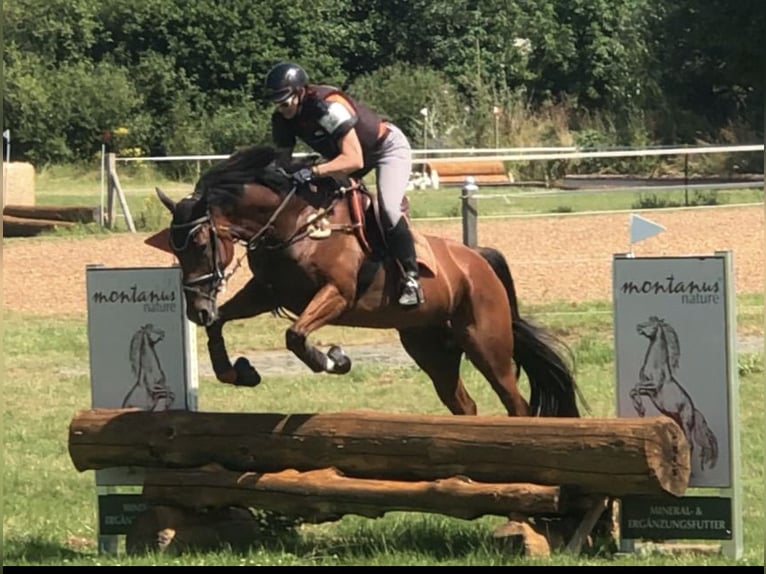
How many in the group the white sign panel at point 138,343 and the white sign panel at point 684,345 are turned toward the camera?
2

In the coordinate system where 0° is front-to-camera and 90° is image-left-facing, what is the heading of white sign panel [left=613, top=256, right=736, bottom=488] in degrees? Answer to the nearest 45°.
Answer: approximately 0°

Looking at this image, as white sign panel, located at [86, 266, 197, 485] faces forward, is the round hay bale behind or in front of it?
behind

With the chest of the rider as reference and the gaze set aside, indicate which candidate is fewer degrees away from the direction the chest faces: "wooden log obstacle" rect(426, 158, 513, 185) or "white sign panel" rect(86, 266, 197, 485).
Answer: the white sign panel

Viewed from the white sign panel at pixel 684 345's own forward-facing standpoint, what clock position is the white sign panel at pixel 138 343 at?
the white sign panel at pixel 138 343 is roughly at 3 o'clock from the white sign panel at pixel 684 345.

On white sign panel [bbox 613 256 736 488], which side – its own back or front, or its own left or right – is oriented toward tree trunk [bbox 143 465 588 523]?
right

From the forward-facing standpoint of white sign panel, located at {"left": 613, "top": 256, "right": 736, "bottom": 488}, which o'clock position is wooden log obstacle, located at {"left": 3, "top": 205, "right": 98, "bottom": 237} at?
The wooden log obstacle is roughly at 5 o'clock from the white sign panel.

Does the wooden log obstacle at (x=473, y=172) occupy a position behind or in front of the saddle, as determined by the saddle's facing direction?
behind

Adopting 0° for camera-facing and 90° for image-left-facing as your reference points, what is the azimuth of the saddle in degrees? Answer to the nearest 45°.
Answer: approximately 45°
